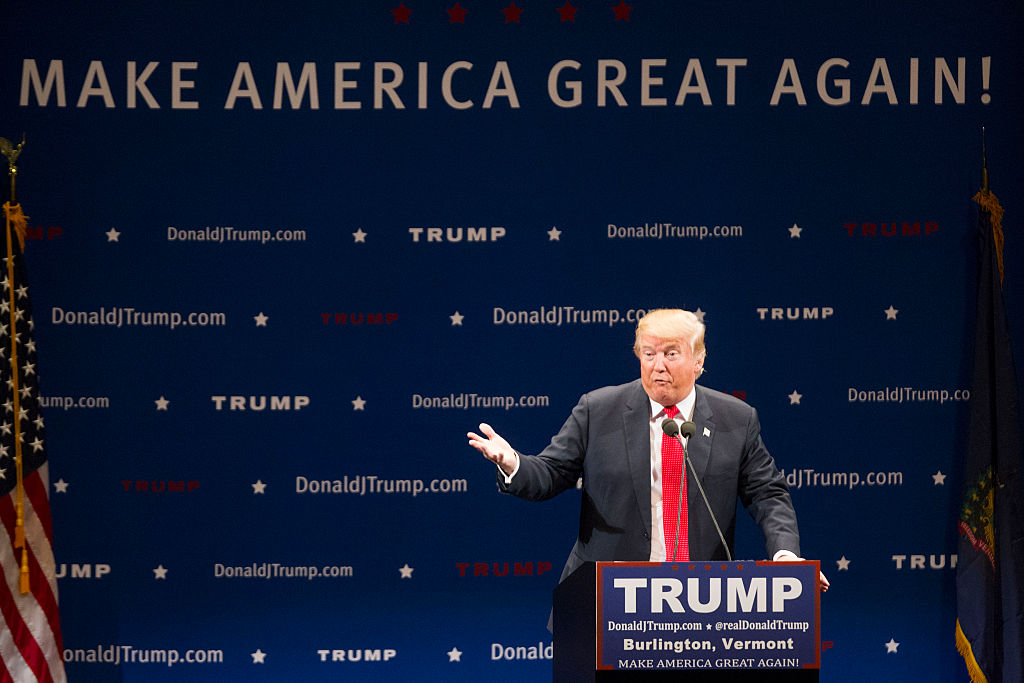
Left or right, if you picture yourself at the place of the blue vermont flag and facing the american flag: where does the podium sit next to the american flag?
left

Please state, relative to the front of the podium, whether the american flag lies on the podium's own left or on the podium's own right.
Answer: on the podium's own right

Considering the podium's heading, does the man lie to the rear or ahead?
to the rear

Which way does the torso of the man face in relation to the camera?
toward the camera

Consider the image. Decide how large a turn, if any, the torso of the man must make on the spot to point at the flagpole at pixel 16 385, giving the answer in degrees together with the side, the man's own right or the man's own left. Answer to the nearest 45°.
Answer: approximately 90° to the man's own right

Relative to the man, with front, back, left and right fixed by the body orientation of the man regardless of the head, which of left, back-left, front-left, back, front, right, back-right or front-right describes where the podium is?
front

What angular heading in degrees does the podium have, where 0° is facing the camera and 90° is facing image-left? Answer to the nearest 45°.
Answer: approximately 0°

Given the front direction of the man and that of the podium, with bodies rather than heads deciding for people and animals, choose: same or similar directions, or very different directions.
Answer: same or similar directions

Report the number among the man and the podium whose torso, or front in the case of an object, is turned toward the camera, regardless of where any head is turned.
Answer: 2

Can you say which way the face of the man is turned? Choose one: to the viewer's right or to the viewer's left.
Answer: to the viewer's left

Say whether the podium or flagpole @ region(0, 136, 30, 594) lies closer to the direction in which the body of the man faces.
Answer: the podium
